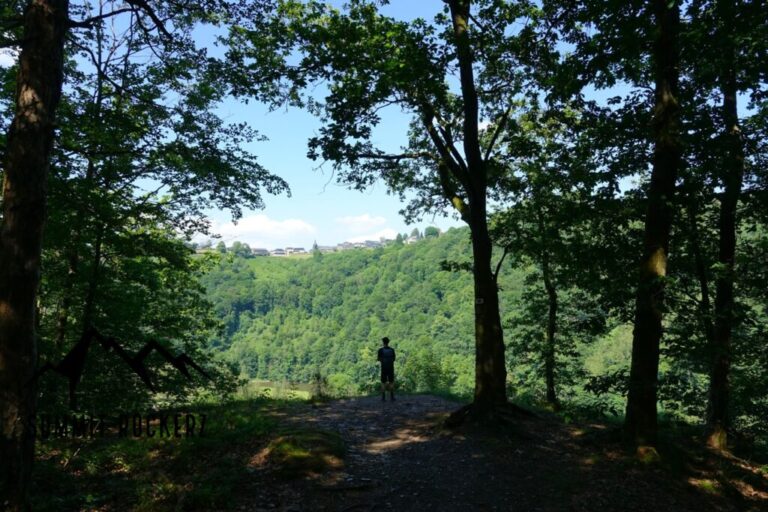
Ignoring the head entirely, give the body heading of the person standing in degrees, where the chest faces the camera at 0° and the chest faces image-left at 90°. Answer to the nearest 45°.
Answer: approximately 180°
